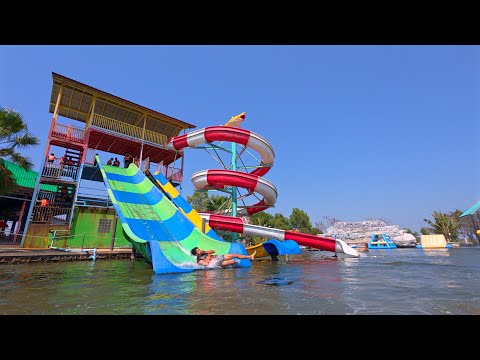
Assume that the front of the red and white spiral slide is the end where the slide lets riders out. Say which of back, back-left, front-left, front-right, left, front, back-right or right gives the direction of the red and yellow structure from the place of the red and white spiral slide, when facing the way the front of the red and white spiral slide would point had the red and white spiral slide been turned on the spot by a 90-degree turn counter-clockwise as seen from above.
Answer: left

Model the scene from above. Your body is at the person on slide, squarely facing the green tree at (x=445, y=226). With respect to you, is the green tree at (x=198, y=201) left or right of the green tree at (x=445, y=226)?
left

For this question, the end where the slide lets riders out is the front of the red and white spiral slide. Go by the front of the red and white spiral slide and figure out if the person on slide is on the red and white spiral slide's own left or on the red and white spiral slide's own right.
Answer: on the red and white spiral slide's own right

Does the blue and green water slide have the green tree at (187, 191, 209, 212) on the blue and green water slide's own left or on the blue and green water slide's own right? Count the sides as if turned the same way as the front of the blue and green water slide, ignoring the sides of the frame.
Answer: on the blue and green water slide's own left

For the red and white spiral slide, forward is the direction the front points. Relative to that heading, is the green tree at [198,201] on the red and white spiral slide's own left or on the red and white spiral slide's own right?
on the red and white spiral slide's own left

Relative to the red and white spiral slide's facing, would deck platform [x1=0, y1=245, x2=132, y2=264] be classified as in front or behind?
behind

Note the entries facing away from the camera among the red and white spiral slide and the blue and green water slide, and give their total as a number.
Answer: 0

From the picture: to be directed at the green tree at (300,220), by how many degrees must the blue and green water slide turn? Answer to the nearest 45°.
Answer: approximately 90° to its left

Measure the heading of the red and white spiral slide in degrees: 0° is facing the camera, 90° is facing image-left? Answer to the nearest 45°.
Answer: approximately 270°

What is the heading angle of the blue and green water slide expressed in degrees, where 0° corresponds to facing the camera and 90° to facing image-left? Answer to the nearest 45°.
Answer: approximately 315°

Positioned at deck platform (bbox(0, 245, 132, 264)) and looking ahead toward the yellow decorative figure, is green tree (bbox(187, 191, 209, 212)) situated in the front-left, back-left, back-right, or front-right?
front-left

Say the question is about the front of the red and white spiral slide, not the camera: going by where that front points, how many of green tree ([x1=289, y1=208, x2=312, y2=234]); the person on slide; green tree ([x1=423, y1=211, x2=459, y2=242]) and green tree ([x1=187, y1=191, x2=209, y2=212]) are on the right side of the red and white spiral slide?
1

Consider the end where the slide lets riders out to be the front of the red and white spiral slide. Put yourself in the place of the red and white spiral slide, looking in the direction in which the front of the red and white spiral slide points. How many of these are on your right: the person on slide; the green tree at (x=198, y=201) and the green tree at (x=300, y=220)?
1

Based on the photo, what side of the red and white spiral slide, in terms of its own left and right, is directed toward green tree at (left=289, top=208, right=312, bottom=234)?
left

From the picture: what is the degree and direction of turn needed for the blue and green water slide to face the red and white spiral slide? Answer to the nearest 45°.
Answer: approximately 90° to its left

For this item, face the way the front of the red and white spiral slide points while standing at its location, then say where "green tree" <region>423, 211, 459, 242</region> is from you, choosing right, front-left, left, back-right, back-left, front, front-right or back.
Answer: front-left
